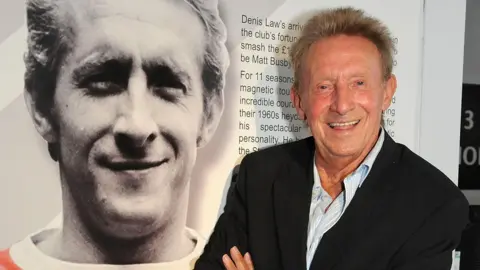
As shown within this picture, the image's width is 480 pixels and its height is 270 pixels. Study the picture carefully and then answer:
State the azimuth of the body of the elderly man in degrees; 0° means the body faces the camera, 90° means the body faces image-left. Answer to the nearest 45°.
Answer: approximately 45°
